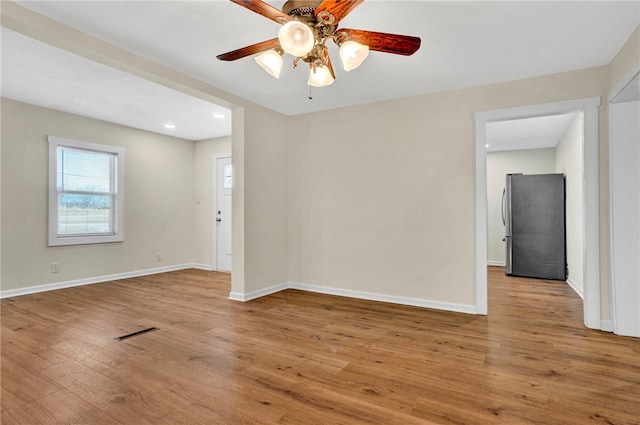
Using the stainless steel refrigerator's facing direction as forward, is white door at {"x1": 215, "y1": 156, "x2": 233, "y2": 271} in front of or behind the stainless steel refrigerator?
in front

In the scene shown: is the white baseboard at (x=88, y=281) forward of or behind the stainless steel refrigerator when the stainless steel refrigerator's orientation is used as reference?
forward
